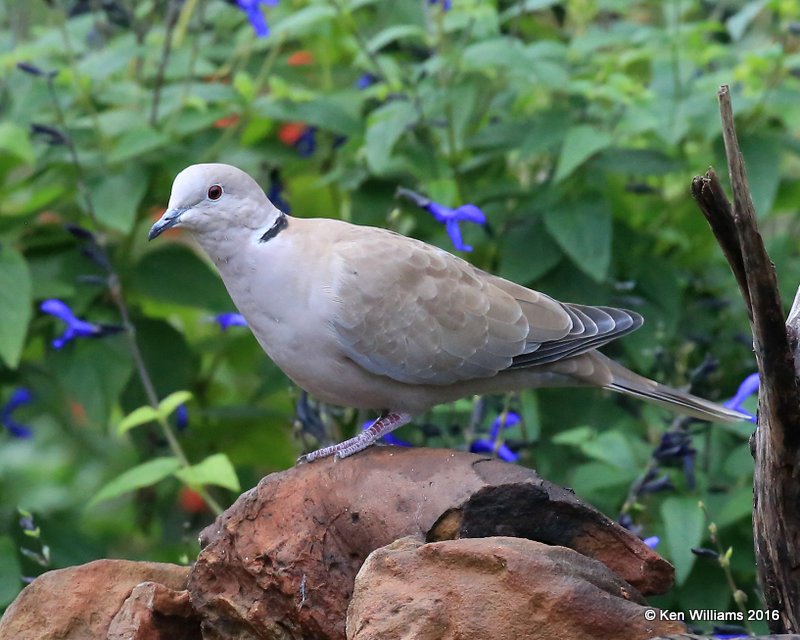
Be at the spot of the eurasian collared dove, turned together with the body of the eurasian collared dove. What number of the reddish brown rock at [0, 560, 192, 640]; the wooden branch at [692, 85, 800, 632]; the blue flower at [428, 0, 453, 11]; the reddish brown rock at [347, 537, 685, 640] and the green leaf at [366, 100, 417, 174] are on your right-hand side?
2

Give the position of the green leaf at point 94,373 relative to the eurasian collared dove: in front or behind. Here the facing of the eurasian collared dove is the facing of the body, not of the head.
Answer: in front

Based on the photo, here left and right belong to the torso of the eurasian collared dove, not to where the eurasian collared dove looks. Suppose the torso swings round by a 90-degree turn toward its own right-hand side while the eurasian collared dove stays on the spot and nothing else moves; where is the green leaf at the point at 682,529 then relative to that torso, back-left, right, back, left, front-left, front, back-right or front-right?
right

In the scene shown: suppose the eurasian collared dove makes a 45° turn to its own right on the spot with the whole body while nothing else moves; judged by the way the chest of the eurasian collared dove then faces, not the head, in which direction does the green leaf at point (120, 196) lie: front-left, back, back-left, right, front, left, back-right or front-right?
front

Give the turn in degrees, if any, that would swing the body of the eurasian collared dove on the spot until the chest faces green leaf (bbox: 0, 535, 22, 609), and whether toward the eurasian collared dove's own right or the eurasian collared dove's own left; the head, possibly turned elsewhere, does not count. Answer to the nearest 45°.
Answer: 0° — it already faces it

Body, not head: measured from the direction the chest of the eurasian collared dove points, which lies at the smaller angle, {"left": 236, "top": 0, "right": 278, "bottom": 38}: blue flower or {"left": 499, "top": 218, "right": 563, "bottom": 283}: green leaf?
the blue flower

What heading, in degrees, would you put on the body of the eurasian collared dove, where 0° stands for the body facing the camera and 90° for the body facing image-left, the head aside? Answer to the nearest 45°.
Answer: approximately 90°

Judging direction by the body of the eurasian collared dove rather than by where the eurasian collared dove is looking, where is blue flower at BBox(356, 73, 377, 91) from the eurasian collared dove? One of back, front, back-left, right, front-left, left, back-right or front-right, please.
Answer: right

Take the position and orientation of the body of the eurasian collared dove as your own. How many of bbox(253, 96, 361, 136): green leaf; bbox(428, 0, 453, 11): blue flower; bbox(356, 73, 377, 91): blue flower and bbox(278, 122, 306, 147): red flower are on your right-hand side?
4

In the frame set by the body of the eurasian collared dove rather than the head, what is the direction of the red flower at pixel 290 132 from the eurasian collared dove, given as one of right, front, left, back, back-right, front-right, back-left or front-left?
right

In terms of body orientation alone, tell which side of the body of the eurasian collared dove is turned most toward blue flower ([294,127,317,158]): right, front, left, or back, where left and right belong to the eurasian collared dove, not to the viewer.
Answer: right
